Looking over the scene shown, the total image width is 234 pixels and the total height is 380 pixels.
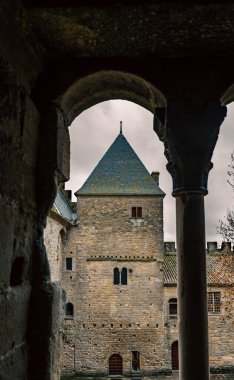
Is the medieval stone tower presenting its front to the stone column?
yes

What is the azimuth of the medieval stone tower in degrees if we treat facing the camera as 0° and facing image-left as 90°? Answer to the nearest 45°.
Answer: approximately 0°
